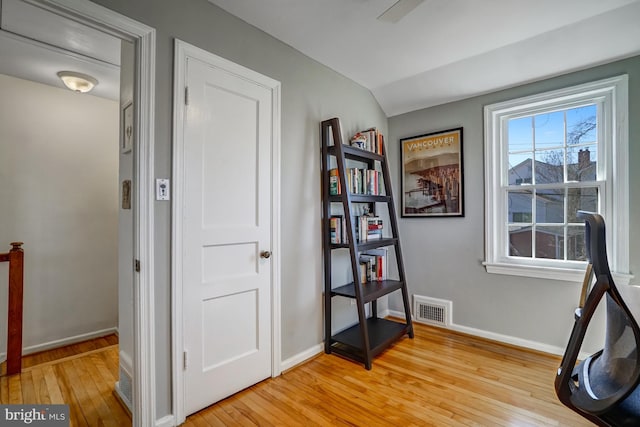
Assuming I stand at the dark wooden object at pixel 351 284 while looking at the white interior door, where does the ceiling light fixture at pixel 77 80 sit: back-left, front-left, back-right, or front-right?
front-right

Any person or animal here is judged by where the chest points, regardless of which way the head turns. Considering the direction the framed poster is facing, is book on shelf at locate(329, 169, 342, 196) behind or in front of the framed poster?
in front

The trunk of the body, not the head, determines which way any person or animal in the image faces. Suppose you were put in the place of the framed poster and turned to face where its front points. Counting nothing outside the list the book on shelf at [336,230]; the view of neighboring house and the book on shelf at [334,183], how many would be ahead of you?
2

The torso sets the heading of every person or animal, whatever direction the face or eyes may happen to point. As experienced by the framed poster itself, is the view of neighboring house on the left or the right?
on its left

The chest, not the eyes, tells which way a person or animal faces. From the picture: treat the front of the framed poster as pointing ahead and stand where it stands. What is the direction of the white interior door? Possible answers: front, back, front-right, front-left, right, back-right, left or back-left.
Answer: front

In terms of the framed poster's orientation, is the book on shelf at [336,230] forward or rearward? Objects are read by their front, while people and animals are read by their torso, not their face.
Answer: forward

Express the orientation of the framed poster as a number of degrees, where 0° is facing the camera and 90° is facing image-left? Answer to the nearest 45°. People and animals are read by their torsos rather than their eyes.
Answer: approximately 45°

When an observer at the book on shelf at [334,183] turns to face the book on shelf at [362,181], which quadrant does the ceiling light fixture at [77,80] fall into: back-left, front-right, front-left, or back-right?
back-left

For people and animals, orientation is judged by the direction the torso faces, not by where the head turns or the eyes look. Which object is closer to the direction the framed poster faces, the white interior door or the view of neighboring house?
the white interior door

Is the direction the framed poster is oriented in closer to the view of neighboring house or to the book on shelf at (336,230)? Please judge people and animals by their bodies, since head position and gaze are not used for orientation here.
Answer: the book on shelf

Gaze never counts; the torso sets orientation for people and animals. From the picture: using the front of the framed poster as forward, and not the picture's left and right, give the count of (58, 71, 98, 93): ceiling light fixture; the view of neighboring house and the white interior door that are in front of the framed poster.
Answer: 2

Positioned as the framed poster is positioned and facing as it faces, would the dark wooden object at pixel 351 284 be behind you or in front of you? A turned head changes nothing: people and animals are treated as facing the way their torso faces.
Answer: in front
